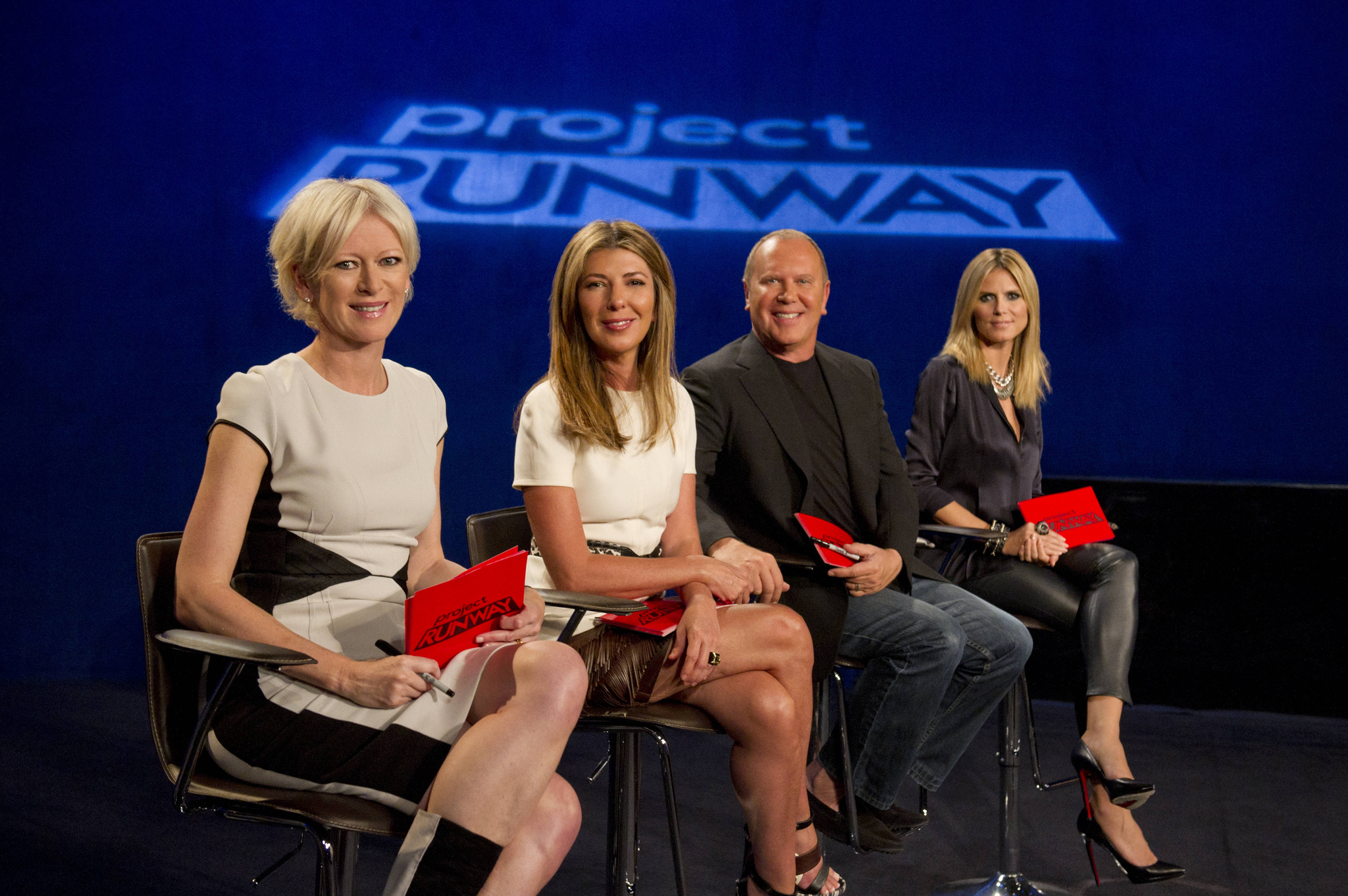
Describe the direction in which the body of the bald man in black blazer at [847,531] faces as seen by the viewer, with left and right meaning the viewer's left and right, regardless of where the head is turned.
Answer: facing the viewer and to the right of the viewer

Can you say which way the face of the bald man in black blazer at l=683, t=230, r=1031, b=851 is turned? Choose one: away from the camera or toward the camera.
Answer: toward the camera

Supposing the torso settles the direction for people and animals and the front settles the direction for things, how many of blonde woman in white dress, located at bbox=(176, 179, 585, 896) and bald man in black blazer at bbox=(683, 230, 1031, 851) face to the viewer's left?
0

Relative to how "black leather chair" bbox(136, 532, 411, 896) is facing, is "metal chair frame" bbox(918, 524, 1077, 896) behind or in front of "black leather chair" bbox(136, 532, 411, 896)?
in front

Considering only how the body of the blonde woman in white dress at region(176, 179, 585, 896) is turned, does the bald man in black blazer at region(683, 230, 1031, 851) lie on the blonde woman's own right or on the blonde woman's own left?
on the blonde woman's own left

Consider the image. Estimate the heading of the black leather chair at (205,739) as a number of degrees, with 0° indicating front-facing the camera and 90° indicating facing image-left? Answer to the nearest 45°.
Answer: approximately 270°

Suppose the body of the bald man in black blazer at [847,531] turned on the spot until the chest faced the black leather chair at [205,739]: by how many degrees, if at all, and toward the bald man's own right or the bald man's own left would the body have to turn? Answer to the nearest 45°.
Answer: approximately 90° to the bald man's own right

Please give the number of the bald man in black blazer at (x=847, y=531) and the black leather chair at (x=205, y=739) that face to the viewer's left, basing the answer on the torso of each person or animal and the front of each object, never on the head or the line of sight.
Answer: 0

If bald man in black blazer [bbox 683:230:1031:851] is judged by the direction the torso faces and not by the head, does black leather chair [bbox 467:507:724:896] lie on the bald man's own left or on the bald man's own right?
on the bald man's own right
